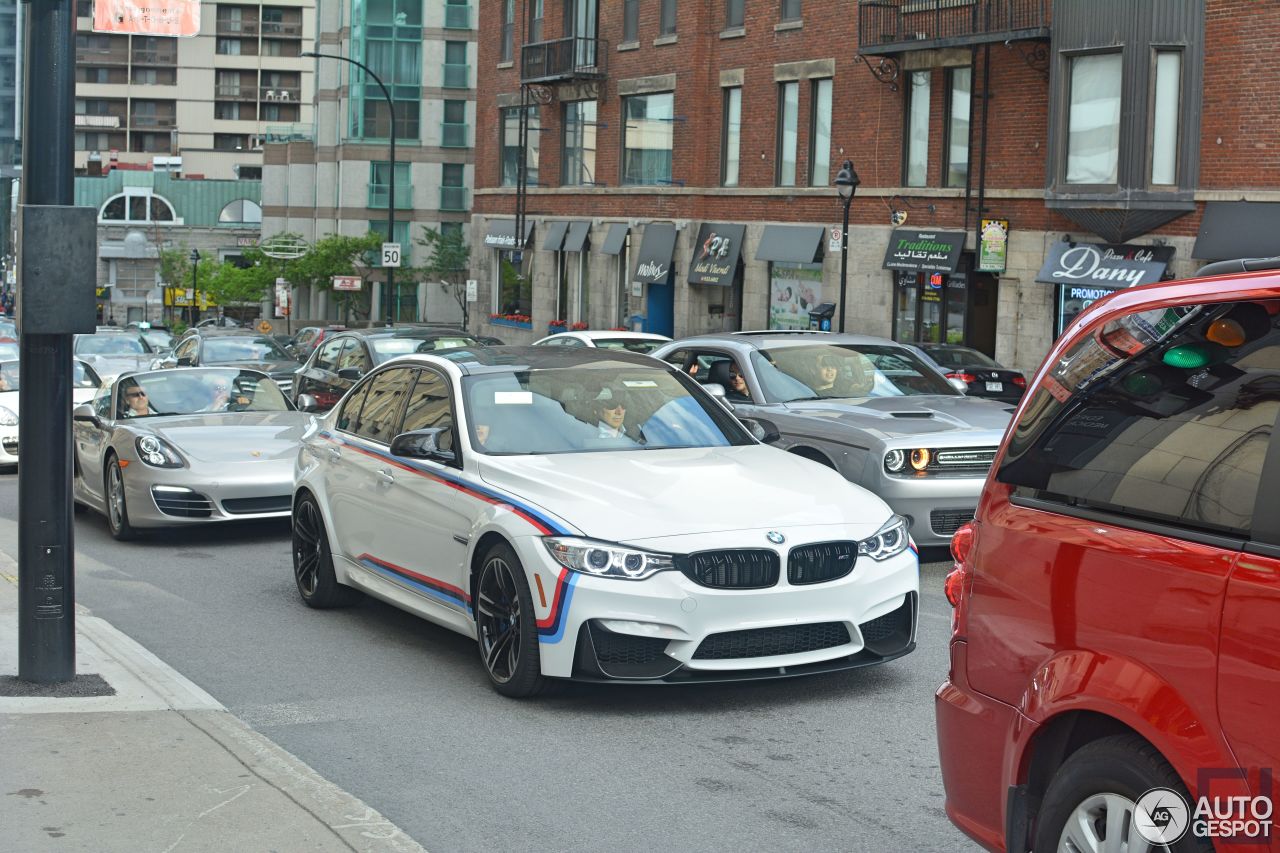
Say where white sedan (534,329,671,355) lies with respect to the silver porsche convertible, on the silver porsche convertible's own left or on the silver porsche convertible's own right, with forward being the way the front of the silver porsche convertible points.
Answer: on the silver porsche convertible's own left

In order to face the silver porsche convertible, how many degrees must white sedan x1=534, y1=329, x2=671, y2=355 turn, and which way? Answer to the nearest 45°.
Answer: approximately 90° to its right

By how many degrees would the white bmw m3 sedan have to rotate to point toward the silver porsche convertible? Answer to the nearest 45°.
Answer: approximately 180°

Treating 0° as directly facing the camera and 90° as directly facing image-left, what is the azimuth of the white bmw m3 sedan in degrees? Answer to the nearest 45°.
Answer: approximately 315°

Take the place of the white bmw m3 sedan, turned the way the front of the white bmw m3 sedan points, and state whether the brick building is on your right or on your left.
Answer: on your left

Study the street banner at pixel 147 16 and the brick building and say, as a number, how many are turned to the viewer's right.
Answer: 0
